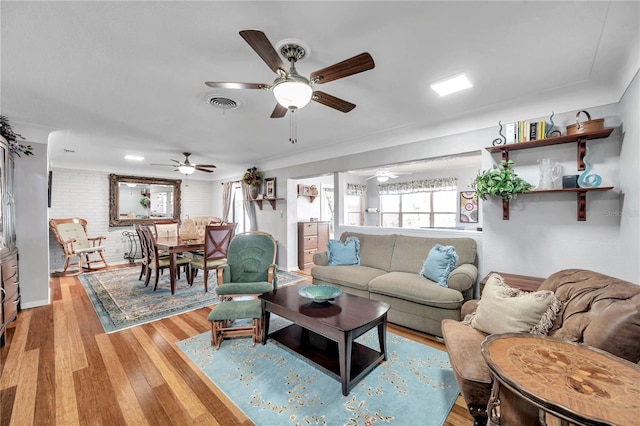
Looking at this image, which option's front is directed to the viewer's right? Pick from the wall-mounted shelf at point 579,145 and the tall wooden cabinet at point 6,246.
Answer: the tall wooden cabinet

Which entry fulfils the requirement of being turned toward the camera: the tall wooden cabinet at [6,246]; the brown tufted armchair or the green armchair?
the green armchair

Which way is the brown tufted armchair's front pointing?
to the viewer's left

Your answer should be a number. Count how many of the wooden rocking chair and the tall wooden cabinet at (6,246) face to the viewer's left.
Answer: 0

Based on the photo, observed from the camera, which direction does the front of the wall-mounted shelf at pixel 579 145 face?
facing the viewer and to the left of the viewer

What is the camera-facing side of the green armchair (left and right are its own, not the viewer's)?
front

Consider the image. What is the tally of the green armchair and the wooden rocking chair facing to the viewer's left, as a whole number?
0

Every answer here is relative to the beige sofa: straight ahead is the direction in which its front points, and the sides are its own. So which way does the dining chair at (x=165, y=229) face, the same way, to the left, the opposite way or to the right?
to the left

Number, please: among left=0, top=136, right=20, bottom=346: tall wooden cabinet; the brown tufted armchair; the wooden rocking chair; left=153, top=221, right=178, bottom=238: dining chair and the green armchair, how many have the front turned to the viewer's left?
1

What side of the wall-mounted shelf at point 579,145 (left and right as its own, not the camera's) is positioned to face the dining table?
right

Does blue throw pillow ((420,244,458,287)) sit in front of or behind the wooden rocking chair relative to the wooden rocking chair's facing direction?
in front

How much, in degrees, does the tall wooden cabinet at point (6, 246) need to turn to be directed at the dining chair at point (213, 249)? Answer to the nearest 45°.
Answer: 0° — it already faces it

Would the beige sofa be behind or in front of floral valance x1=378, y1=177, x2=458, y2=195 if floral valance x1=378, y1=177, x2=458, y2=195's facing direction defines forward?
in front

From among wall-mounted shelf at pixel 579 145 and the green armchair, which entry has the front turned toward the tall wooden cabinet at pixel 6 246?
the wall-mounted shelf

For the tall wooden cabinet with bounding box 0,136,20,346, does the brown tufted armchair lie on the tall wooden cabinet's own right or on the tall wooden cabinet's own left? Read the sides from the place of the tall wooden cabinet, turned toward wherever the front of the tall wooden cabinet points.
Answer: on the tall wooden cabinet's own right

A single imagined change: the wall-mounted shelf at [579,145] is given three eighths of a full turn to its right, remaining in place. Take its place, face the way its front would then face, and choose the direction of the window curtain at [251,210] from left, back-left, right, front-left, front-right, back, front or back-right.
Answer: left
